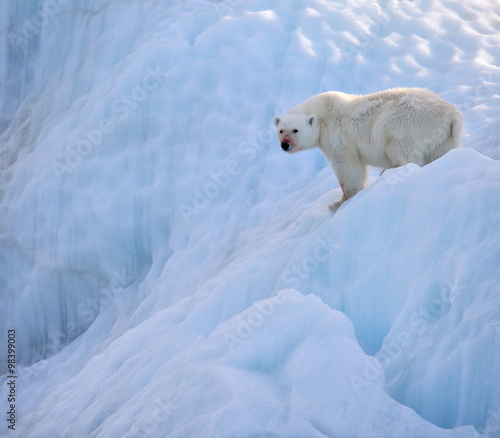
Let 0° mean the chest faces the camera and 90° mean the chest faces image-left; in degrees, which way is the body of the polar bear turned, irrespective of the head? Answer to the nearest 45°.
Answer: approximately 90°
